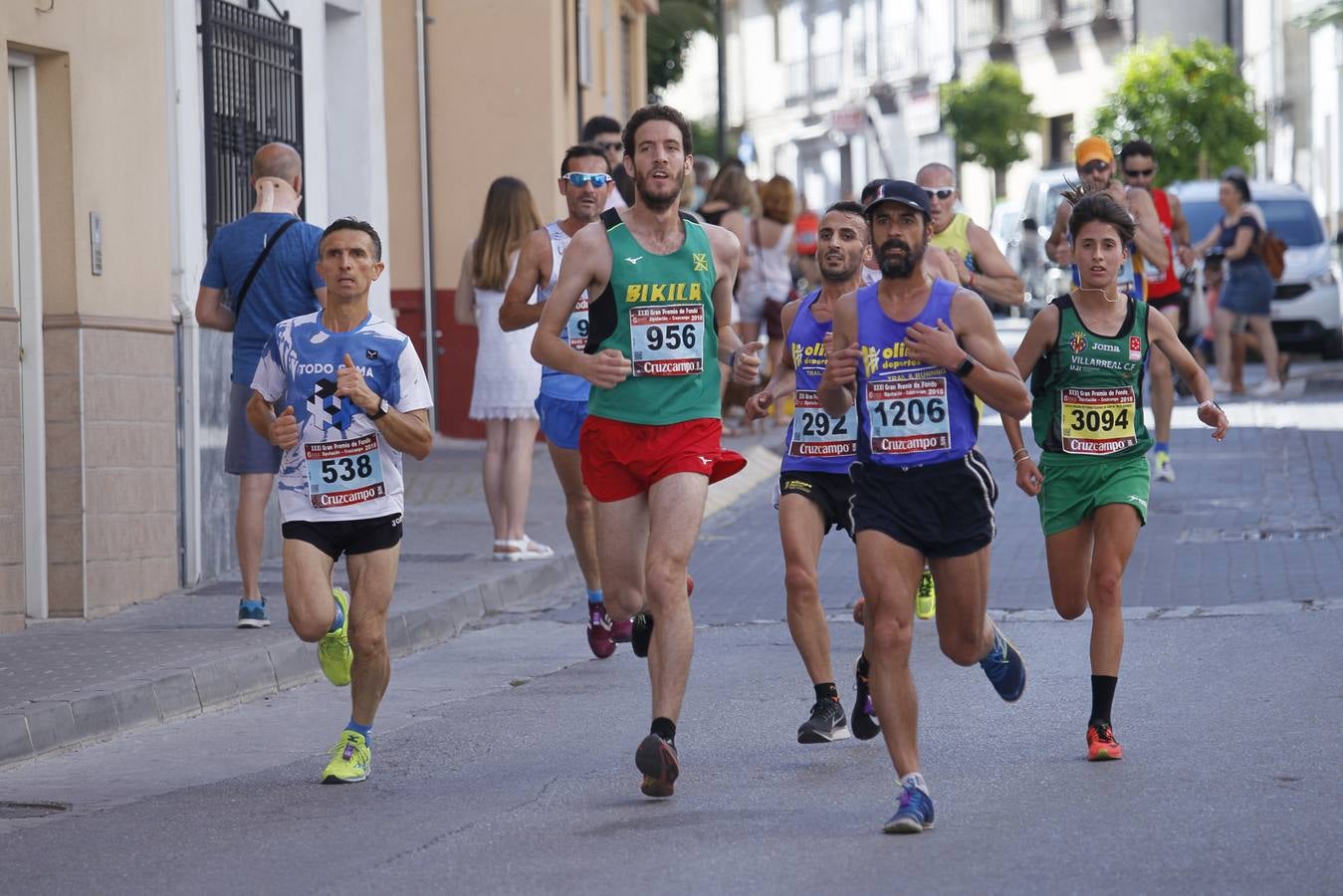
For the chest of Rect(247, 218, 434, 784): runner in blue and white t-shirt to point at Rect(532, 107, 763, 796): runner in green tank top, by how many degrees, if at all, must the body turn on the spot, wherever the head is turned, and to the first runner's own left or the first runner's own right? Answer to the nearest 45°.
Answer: approximately 90° to the first runner's own left

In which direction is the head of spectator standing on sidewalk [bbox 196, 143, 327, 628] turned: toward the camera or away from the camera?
away from the camera

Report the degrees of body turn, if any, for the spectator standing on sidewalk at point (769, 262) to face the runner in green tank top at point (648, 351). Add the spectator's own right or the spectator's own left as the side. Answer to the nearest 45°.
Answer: approximately 180°

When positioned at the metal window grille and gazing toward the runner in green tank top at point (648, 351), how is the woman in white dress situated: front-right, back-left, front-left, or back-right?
front-left

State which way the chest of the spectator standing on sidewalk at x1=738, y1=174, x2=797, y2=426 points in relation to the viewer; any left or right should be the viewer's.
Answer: facing away from the viewer

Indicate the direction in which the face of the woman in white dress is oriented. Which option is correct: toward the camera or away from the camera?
away from the camera

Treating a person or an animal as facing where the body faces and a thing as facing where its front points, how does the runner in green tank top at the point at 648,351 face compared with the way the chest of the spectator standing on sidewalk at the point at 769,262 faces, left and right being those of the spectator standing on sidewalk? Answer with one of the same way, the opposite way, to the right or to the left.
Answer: the opposite way

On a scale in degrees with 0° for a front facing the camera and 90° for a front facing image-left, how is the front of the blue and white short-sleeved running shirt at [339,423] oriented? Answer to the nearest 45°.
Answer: approximately 0°

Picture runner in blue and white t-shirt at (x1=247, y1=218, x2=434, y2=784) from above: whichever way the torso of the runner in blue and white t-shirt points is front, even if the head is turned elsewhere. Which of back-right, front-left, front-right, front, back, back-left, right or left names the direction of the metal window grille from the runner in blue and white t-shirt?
back

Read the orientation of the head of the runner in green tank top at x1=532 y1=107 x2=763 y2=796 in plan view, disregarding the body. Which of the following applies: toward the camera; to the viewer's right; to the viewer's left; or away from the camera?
toward the camera

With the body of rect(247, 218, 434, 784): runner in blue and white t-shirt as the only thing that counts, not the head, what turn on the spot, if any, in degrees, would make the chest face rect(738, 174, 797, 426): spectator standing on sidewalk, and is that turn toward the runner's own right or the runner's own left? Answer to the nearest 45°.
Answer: approximately 180°

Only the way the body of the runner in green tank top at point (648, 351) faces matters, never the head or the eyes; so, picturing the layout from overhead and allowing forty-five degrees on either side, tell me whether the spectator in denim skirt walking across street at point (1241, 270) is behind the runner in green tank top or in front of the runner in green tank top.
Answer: behind

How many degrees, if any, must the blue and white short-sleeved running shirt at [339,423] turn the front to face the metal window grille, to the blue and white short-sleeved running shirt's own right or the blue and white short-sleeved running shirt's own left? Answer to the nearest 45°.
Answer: approximately 180°

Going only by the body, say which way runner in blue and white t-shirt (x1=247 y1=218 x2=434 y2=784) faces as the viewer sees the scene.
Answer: toward the camera

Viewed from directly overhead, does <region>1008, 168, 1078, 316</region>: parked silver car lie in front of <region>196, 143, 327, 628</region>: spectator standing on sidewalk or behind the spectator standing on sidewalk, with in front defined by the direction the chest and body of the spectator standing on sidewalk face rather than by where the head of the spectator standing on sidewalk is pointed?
in front

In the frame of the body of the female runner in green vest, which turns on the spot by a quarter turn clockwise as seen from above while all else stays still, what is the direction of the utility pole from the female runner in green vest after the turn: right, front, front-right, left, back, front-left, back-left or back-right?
right

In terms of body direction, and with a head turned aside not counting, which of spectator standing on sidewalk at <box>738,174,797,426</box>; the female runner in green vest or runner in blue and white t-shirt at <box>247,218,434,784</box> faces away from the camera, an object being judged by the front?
the spectator standing on sidewalk

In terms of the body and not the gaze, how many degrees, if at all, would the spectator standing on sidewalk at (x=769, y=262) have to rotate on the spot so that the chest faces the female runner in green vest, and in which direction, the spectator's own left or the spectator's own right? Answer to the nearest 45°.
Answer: approximately 180°

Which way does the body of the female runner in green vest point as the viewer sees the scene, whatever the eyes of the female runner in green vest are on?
toward the camera

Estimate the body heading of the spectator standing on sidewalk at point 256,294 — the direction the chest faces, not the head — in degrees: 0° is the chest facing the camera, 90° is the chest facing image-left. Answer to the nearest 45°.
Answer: approximately 180°
